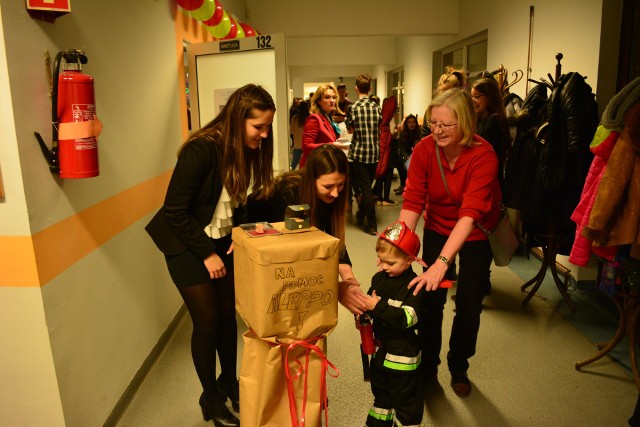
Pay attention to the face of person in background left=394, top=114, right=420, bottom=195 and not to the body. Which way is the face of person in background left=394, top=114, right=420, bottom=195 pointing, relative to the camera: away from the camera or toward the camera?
toward the camera

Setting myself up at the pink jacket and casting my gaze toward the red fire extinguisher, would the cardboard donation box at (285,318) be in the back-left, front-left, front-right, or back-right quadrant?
front-left

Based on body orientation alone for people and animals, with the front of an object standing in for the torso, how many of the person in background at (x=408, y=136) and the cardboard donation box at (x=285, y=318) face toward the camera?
2

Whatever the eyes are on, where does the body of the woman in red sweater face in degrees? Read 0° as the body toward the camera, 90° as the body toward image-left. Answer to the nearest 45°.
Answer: approximately 45°

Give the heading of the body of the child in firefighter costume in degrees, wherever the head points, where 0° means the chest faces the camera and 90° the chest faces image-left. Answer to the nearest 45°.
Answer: approximately 45°

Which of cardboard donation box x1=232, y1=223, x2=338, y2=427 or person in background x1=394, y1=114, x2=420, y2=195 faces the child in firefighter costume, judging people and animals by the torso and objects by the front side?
the person in background

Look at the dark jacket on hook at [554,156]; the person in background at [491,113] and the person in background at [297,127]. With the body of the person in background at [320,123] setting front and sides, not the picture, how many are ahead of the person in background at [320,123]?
2

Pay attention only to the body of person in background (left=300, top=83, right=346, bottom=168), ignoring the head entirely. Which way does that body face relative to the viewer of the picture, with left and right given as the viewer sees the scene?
facing the viewer and to the right of the viewer

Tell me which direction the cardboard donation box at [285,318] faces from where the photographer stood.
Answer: facing the viewer

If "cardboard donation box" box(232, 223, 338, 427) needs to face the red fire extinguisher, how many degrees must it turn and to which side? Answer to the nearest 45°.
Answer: approximately 135° to its right

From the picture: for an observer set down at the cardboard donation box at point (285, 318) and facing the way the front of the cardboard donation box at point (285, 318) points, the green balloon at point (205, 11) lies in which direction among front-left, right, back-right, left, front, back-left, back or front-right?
back

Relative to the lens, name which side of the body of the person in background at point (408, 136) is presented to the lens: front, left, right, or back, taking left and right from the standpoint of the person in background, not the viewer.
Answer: front

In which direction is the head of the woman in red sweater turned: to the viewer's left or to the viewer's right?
to the viewer's left
